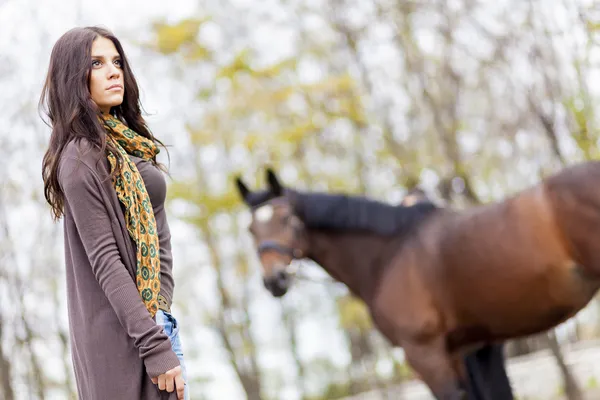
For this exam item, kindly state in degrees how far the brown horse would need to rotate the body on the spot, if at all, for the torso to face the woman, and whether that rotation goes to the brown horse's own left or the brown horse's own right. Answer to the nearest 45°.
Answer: approximately 90° to the brown horse's own left

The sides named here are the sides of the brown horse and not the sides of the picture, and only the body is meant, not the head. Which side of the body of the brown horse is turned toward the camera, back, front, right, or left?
left

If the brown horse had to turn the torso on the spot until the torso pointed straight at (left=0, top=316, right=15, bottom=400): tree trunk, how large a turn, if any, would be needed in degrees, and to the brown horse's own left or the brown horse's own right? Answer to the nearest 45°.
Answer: approximately 45° to the brown horse's own right
